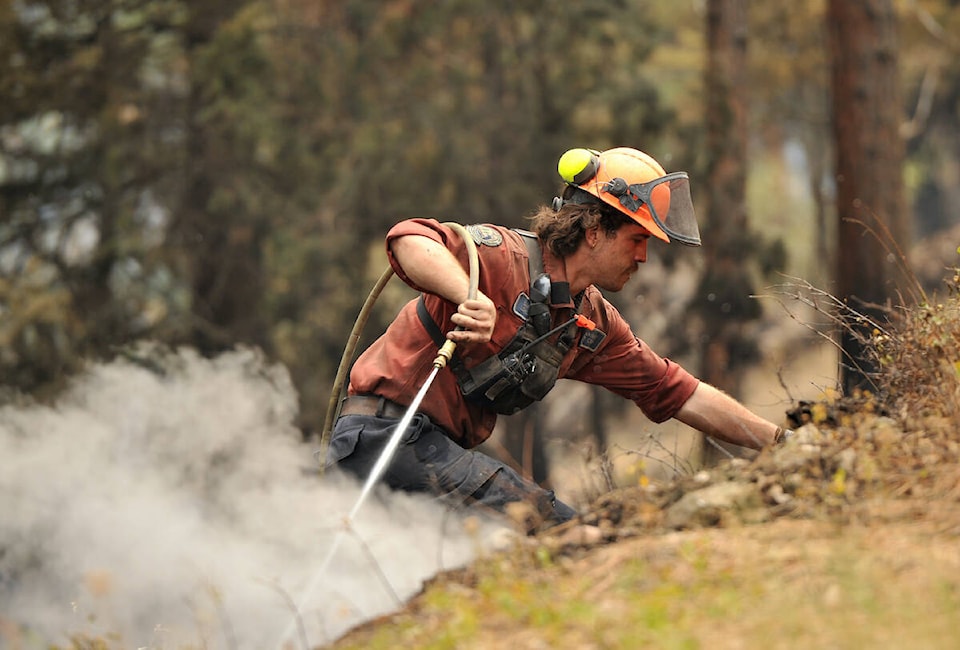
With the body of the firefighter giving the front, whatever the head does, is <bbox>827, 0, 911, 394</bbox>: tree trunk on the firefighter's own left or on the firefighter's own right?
on the firefighter's own left

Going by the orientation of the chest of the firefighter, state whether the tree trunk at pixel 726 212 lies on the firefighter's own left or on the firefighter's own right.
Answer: on the firefighter's own left

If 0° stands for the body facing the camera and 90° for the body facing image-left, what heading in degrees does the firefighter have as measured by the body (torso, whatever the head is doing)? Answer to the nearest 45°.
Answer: approximately 315°

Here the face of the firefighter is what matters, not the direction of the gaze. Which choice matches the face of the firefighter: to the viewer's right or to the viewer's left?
to the viewer's right
